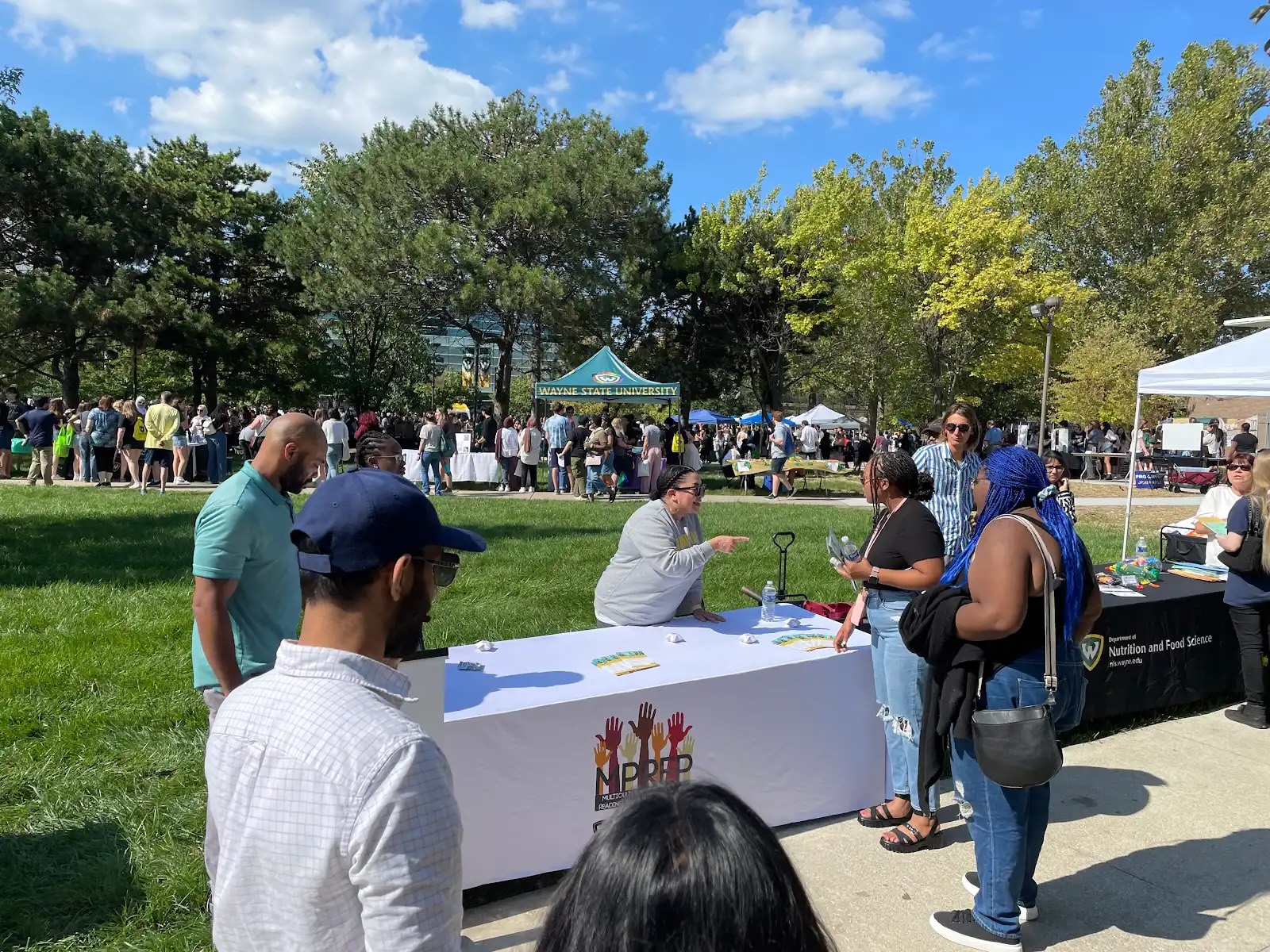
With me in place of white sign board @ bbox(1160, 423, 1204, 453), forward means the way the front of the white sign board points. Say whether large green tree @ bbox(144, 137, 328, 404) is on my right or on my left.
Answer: on my right

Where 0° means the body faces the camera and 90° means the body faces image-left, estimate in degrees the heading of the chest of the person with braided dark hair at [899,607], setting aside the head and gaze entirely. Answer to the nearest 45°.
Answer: approximately 90°

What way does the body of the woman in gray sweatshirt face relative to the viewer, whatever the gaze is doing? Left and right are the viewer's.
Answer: facing to the right of the viewer

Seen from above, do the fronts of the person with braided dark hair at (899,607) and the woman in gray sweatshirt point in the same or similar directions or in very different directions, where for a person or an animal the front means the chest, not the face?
very different directions

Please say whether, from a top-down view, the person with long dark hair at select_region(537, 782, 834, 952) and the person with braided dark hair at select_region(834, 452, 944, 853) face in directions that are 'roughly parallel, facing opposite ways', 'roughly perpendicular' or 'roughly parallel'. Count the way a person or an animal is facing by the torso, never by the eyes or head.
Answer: roughly perpendicular

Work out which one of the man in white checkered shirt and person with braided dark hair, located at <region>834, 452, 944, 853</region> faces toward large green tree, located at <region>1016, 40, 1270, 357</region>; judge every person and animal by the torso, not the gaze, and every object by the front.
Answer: the man in white checkered shirt

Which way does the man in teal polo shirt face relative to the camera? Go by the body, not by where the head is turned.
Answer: to the viewer's right

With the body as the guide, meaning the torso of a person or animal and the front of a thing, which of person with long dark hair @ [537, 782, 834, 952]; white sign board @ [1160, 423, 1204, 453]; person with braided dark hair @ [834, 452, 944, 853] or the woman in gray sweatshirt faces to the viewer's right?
the woman in gray sweatshirt
